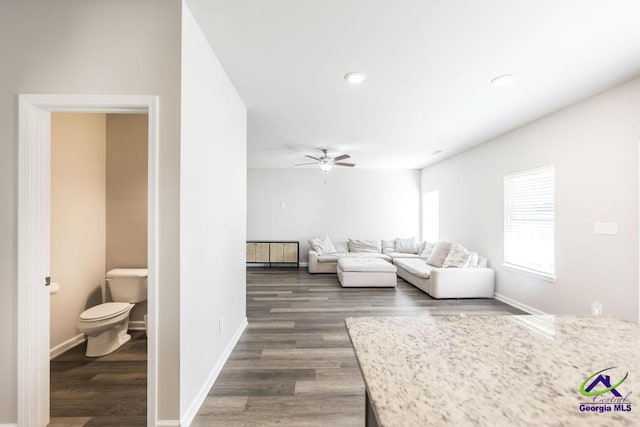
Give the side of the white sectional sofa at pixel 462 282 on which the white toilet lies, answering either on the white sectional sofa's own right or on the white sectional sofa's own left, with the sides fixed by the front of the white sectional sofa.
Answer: on the white sectional sofa's own left

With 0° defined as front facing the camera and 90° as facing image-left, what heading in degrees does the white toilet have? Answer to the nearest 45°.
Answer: approximately 45°

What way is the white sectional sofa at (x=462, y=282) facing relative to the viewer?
to the viewer's left

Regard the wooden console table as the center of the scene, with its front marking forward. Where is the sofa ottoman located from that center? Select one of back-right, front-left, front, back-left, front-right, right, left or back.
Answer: front-left

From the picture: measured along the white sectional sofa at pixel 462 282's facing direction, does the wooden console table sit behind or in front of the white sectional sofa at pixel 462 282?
in front

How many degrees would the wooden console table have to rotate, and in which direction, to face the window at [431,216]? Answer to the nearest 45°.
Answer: approximately 90° to its left

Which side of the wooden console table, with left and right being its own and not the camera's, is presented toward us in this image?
front

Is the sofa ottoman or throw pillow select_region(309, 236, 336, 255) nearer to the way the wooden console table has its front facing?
the sofa ottoman

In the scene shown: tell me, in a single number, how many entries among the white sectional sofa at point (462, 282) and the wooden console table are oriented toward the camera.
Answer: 1

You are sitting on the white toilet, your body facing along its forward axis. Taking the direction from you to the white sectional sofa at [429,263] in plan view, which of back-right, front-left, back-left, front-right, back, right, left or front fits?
back-left

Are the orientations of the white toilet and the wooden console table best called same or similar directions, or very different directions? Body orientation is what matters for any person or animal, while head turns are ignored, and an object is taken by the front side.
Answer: same or similar directions

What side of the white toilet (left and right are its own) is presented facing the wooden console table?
back

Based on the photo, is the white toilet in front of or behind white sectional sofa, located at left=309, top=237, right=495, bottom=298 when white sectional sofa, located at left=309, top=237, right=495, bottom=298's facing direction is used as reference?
in front

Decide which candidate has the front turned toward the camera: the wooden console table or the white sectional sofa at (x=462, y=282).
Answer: the wooden console table

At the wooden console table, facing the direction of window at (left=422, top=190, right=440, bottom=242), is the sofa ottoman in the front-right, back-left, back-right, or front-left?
front-right

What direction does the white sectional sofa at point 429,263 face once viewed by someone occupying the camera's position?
facing the viewer and to the left of the viewer
